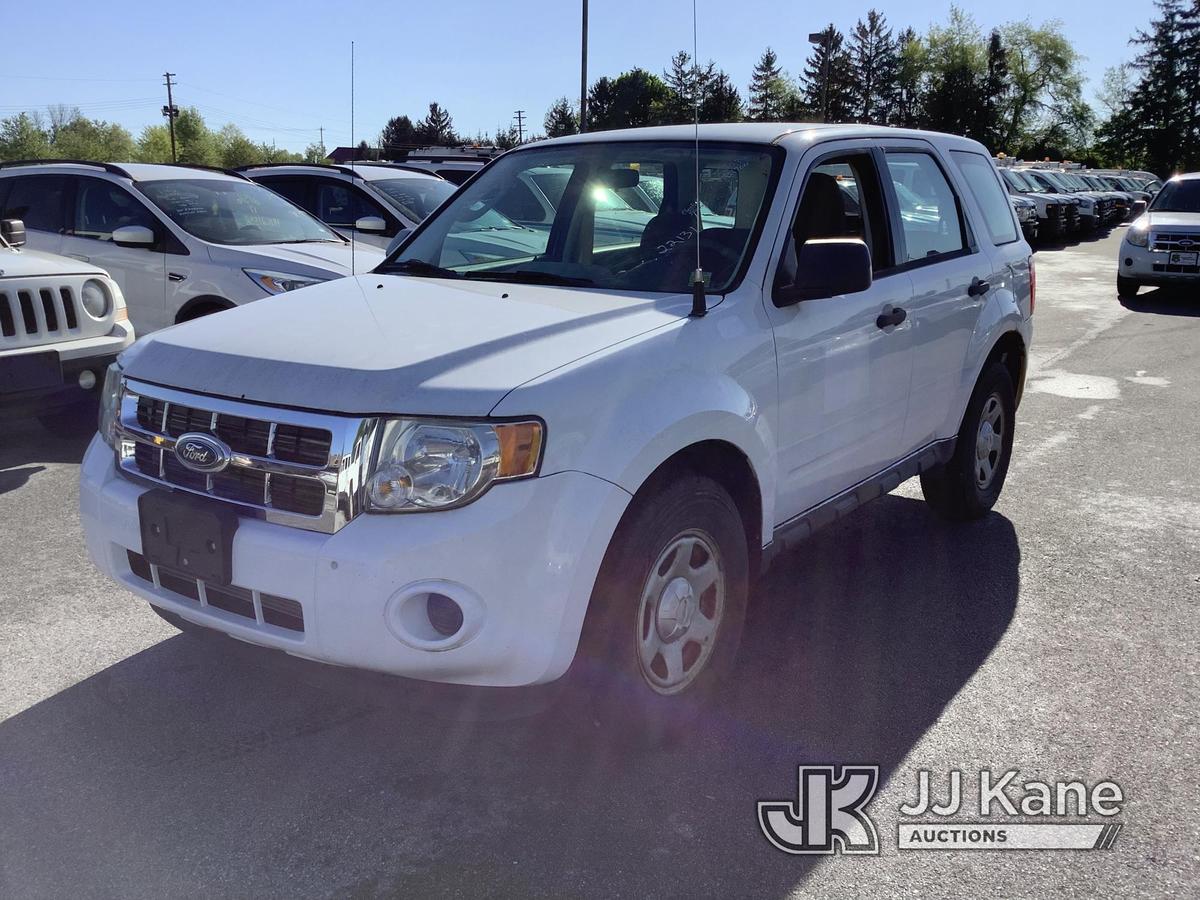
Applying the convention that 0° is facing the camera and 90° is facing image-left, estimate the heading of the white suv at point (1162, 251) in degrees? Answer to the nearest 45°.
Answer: approximately 0°

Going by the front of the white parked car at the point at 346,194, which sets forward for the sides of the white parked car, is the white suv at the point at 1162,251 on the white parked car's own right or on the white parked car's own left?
on the white parked car's own left

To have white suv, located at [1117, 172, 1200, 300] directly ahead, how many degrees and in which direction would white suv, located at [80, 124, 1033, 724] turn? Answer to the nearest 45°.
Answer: approximately 180°

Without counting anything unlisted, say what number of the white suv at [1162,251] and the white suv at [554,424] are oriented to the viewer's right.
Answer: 0

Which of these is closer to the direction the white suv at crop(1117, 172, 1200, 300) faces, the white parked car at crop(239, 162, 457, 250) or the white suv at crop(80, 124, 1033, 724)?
the white suv

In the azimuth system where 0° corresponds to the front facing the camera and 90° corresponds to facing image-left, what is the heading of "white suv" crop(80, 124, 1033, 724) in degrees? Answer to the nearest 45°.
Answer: approximately 45°

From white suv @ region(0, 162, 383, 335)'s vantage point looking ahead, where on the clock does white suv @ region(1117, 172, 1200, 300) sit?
white suv @ region(1117, 172, 1200, 300) is roughly at 10 o'clock from white suv @ region(0, 162, 383, 335).

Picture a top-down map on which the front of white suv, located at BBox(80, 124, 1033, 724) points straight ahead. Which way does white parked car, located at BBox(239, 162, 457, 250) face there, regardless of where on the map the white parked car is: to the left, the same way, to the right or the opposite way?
to the left

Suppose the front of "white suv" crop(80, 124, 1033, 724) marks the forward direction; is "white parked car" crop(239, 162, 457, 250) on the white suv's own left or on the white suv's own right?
on the white suv's own right

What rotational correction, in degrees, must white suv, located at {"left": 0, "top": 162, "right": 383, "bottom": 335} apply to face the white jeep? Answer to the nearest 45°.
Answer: approximately 45° to its right

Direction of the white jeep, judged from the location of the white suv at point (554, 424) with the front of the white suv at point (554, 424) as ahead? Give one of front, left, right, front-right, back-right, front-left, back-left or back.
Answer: right

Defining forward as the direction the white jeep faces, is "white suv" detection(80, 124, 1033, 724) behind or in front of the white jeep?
in front

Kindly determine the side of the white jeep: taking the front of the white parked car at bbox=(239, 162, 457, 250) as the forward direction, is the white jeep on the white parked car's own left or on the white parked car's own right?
on the white parked car's own right
